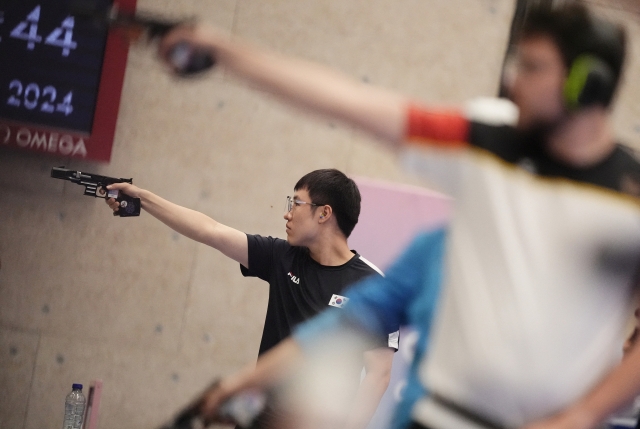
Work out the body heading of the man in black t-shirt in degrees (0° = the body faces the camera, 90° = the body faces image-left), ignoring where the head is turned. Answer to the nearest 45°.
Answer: approximately 45°

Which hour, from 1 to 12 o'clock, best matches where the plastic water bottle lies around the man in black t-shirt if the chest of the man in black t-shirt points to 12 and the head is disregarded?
The plastic water bottle is roughly at 3 o'clock from the man in black t-shirt.

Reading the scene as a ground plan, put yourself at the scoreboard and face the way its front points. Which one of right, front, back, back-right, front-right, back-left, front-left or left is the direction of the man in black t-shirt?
front-left

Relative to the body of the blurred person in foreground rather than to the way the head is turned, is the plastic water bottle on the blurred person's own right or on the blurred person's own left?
on the blurred person's own right

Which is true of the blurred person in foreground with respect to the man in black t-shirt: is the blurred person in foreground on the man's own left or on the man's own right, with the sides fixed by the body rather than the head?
on the man's own left

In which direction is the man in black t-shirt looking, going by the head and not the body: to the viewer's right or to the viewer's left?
to the viewer's left

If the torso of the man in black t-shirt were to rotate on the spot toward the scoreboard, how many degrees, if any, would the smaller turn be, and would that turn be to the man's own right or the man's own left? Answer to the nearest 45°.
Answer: approximately 90° to the man's own right

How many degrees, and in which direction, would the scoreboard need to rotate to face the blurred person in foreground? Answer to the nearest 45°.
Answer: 0° — it already faces them

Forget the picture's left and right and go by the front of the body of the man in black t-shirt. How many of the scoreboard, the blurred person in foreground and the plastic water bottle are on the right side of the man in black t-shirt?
2

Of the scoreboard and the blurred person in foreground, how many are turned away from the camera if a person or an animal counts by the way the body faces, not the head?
0

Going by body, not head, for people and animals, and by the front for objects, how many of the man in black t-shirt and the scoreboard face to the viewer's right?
0

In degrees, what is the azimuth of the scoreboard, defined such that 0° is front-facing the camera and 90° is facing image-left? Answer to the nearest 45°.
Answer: approximately 0°
